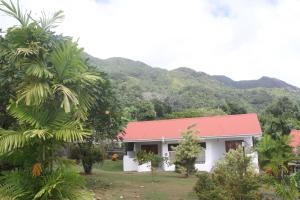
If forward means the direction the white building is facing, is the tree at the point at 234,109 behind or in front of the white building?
behind

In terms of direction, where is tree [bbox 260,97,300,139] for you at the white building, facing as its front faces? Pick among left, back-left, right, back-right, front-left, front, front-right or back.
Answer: back-left

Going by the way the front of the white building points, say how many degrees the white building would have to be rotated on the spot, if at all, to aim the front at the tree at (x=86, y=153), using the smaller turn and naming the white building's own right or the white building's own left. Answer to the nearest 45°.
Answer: approximately 45° to the white building's own right

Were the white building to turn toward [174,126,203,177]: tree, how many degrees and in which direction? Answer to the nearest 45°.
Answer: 0° — it already faces it

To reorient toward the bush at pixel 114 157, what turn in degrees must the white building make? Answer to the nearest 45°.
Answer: approximately 135° to its right

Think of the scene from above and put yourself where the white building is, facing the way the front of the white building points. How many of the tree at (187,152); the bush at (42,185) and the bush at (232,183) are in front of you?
3

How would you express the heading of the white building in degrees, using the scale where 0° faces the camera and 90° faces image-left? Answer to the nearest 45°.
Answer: approximately 0°

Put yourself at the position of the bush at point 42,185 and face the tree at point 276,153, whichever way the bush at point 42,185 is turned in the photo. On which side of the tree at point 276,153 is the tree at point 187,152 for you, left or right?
left

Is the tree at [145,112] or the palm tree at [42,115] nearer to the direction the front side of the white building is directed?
the palm tree
